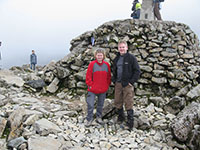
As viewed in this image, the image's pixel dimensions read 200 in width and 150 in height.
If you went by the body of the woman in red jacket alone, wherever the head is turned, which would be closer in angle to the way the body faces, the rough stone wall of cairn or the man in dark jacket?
the man in dark jacket

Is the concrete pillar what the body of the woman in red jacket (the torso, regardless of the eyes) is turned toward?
no

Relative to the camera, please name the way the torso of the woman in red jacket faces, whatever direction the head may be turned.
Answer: toward the camera

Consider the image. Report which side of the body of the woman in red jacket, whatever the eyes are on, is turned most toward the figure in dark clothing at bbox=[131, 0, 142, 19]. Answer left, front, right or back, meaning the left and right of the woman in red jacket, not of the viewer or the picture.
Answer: back

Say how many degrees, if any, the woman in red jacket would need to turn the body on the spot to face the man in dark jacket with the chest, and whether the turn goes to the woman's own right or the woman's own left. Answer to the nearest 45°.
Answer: approximately 90° to the woman's own left
